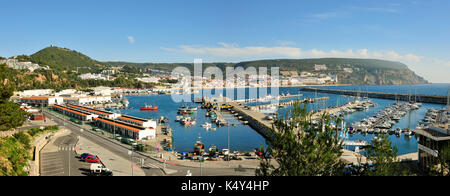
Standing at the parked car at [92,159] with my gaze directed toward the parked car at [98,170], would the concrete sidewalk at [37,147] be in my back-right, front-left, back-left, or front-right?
back-right

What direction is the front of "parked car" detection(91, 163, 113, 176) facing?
to the viewer's right

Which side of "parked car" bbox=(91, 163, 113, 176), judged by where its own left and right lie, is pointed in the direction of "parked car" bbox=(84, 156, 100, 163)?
left

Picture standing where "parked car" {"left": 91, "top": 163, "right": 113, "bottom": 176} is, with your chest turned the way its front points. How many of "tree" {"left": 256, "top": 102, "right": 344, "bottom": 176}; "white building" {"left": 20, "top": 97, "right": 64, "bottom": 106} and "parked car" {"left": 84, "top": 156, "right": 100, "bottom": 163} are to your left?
2

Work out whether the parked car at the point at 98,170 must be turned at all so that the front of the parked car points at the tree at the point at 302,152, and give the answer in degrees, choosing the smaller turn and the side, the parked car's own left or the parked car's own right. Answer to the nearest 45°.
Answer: approximately 45° to the parked car's own right
